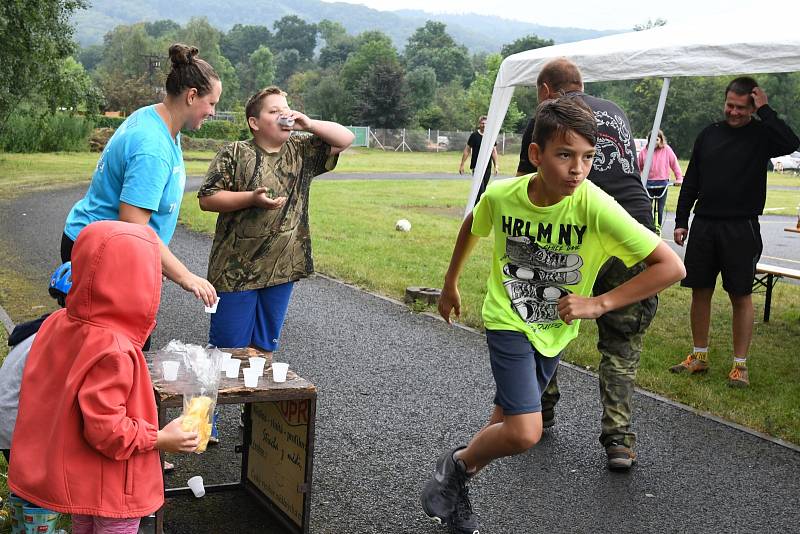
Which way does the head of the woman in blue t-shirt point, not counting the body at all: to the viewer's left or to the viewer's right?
to the viewer's right

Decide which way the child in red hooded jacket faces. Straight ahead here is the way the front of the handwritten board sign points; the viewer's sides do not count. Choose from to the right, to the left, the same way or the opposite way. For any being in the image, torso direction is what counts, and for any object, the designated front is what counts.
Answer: the opposite way

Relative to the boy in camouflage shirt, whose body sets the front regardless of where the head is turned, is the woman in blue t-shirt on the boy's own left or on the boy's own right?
on the boy's own right

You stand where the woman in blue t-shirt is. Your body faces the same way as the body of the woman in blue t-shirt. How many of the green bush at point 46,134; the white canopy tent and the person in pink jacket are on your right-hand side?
0

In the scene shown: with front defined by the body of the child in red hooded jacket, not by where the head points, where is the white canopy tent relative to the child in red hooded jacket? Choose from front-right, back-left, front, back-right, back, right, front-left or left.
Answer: front

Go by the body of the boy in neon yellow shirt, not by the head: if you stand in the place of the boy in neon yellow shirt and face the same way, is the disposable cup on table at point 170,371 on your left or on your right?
on your right

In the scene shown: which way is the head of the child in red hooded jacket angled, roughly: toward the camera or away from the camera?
away from the camera

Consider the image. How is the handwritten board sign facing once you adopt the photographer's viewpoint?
facing the viewer and to the left of the viewer

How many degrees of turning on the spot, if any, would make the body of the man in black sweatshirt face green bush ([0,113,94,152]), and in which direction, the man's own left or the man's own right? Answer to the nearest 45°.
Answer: approximately 90° to the man's own right

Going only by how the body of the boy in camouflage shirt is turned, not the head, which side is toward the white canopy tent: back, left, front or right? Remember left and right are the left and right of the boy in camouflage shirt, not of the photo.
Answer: left
